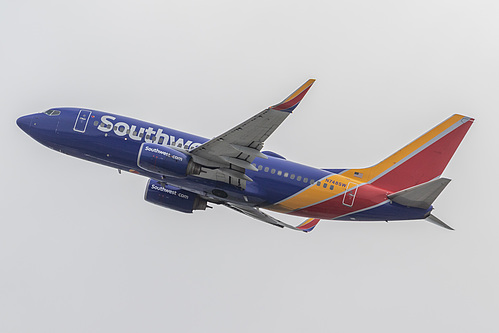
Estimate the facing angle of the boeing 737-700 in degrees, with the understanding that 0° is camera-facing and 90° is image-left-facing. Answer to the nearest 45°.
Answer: approximately 90°
